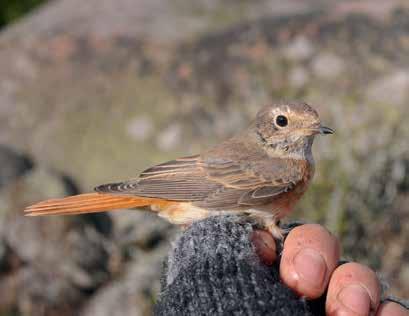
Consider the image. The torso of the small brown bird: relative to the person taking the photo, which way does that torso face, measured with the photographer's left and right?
facing to the right of the viewer
